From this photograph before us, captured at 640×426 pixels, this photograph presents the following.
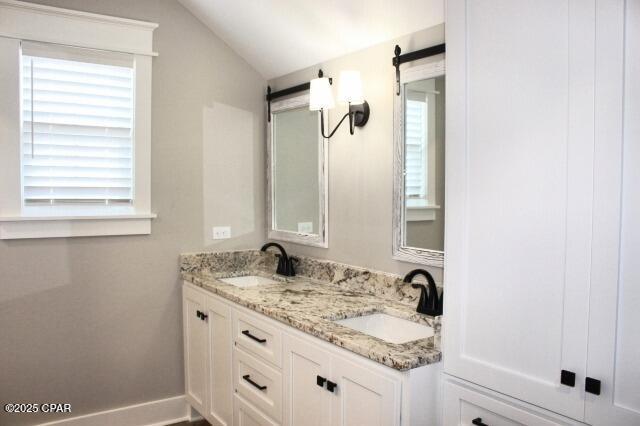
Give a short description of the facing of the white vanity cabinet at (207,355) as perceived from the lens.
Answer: facing the viewer and to the left of the viewer

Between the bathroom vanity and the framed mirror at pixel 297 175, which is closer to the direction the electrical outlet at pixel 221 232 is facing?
the bathroom vanity

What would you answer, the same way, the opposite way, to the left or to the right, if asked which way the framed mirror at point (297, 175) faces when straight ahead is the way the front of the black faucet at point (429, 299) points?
the same way

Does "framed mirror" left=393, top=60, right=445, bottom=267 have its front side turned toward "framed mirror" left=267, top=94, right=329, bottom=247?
no

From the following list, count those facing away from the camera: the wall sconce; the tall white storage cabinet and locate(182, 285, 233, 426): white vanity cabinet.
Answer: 0

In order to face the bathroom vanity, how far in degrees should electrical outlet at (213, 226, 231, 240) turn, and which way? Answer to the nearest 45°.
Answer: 0° — it already faces it

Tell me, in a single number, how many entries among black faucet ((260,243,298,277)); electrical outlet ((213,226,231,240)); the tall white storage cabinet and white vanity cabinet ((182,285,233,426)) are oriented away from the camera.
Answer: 0

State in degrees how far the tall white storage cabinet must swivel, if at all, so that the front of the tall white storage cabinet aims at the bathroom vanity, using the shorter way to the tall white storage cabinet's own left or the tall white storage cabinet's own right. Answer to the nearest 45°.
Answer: approximately 90° to the tall white storage cabinet's own right

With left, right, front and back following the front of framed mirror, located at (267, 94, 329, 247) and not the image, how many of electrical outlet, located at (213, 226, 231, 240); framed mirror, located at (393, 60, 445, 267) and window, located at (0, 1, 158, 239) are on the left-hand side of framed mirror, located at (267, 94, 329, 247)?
1

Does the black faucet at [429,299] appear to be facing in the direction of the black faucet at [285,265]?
no

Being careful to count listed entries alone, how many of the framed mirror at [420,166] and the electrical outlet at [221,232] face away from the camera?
0

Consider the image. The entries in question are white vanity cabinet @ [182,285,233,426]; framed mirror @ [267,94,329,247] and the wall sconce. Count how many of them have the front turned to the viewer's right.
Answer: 0

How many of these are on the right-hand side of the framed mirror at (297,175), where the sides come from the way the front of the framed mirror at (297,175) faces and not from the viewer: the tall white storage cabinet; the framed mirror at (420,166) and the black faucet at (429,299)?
0

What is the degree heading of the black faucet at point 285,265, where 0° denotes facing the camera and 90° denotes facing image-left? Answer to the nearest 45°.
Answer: approximately 45°

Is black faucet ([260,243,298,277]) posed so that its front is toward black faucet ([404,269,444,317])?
no
